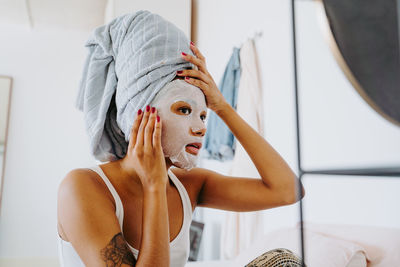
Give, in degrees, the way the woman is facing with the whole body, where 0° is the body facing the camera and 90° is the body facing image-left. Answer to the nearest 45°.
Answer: approximately 315°

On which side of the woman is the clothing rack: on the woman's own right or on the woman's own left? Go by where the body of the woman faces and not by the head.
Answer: on the woman's own left
